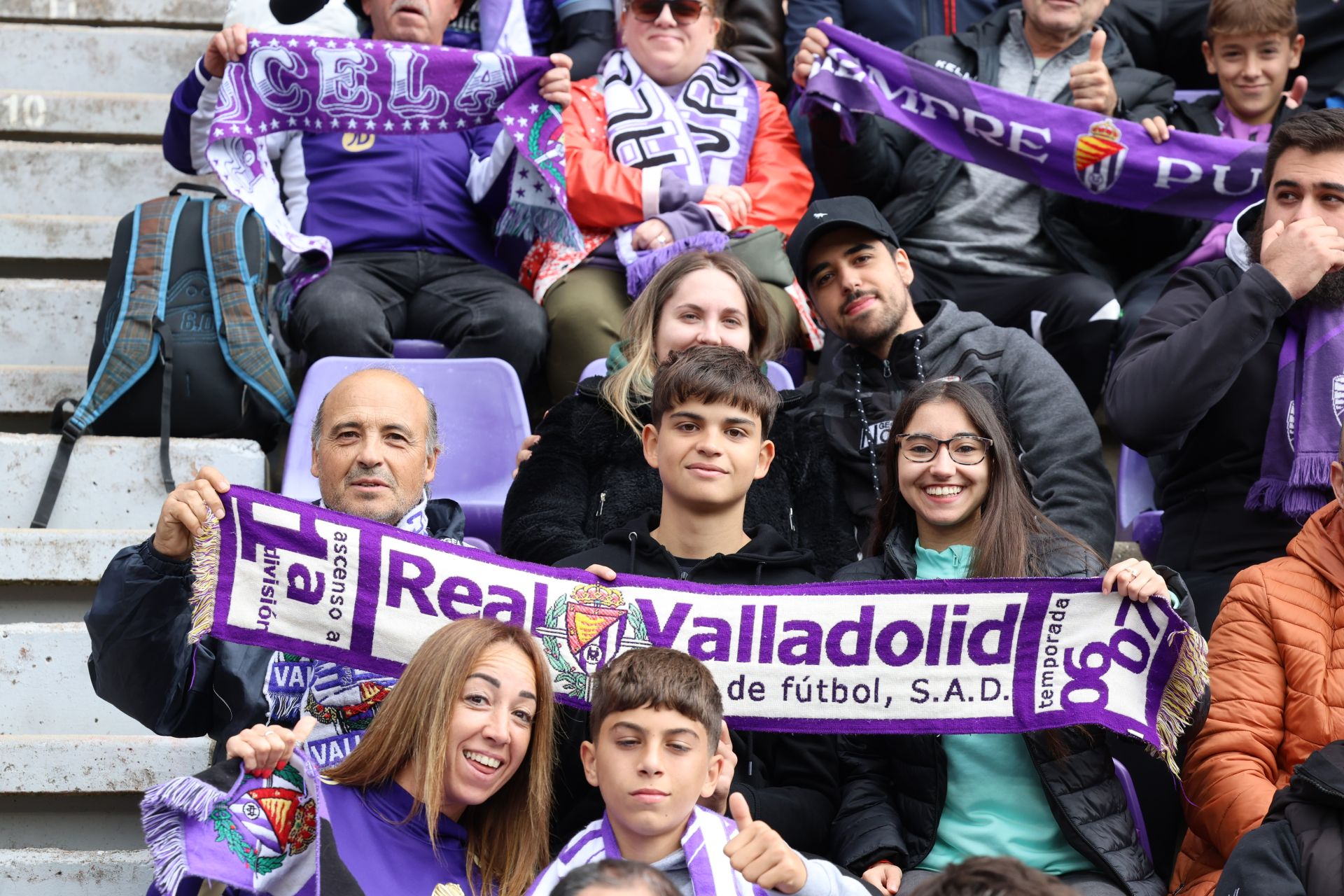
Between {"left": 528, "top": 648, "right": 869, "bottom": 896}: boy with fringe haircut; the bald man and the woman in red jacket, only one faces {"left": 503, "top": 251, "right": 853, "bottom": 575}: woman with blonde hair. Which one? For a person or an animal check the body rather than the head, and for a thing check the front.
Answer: the woman in red jacket

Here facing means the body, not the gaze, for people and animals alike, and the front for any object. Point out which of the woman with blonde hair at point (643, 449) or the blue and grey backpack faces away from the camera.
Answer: the blue and grey backpack

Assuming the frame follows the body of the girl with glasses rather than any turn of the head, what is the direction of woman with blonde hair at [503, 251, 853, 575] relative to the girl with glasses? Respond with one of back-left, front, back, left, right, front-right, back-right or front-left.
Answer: back-right

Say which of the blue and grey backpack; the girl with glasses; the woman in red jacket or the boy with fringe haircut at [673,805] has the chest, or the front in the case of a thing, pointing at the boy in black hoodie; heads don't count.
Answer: the woman in red jacket

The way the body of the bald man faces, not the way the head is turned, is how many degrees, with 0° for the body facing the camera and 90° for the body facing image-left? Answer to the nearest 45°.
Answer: approximately 0°

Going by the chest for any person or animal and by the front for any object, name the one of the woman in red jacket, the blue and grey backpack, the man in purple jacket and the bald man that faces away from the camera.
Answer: the blue and grey backpack

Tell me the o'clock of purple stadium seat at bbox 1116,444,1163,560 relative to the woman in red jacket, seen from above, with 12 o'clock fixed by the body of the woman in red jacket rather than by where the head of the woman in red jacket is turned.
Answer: The purple stadium seat is roughly at 10 o'clock from the woman in red jacket.

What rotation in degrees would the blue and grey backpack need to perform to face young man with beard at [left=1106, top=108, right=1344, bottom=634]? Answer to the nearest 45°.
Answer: approximately 135° to its right

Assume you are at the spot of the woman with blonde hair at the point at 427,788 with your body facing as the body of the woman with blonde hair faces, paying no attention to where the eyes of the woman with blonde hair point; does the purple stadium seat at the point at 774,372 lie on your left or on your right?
on your left

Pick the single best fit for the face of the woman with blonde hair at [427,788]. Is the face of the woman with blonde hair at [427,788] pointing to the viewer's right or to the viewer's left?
to the viewer's right

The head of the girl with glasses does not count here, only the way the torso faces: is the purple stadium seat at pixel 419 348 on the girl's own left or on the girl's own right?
on the girl's own right
